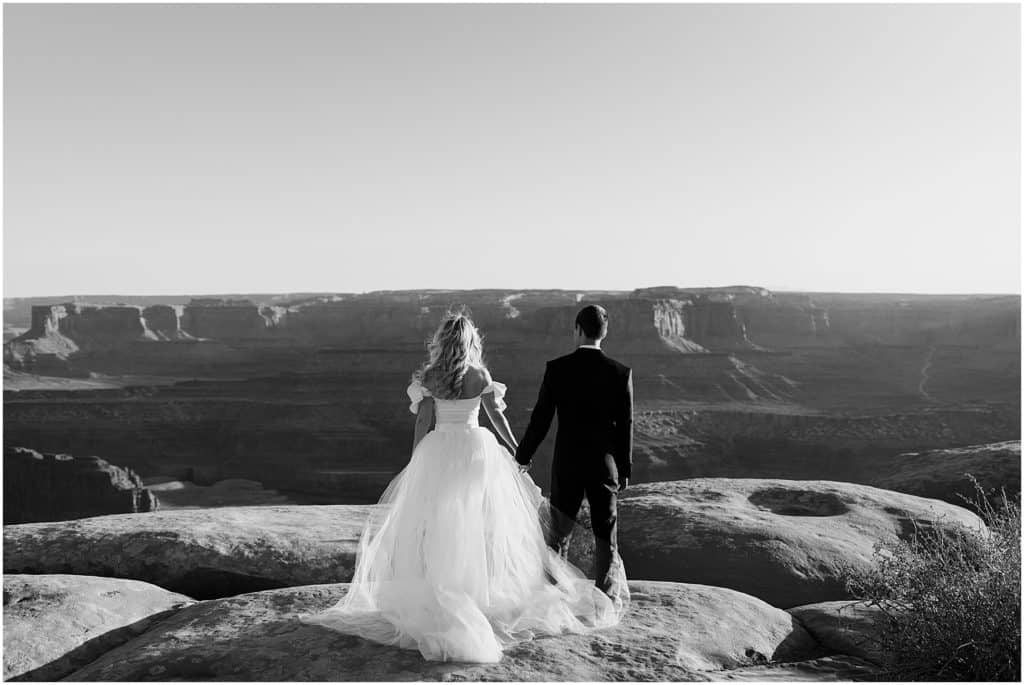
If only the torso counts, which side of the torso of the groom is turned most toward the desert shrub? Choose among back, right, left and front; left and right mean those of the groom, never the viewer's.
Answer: right

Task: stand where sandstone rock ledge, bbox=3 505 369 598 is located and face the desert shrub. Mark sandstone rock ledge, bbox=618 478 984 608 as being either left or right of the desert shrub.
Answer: left

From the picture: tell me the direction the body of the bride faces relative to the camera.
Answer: away from the camera

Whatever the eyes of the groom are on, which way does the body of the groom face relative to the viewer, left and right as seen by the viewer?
facing away from the viewer

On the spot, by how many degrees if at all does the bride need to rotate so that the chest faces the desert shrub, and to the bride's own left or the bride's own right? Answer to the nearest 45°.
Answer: approximately 90° to the bride's own right

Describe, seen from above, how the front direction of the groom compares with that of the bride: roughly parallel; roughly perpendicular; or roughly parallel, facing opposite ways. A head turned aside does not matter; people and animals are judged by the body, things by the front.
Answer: roughly parallel

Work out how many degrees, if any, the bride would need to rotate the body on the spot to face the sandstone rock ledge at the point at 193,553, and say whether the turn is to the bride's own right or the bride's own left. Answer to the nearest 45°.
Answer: approximately 45° to the bride's own left

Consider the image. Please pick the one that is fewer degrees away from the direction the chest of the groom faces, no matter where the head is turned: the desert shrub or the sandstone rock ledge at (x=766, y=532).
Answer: the sandstone rock ledge

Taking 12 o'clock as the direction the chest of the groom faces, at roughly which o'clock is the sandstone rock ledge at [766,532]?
The sandstone rock ledge is roughly at 1 o'clock from the groom.

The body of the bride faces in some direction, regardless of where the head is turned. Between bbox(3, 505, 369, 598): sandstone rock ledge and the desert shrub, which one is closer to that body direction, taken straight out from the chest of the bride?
the sandstone rock ledge

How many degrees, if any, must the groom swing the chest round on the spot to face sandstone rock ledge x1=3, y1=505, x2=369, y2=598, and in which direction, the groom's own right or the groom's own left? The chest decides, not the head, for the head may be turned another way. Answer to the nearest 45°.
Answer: approximately 45° to the groom's own left

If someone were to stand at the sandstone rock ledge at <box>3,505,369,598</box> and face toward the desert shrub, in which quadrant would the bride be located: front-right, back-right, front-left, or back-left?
front-right

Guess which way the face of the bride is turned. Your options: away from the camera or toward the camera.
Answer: away from the camera

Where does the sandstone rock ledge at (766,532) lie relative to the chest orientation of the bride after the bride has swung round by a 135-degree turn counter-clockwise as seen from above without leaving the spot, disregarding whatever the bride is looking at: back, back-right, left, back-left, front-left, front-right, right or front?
back

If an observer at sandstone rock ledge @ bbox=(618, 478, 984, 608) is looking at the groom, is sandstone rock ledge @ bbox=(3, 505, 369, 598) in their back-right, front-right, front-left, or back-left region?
front-right
